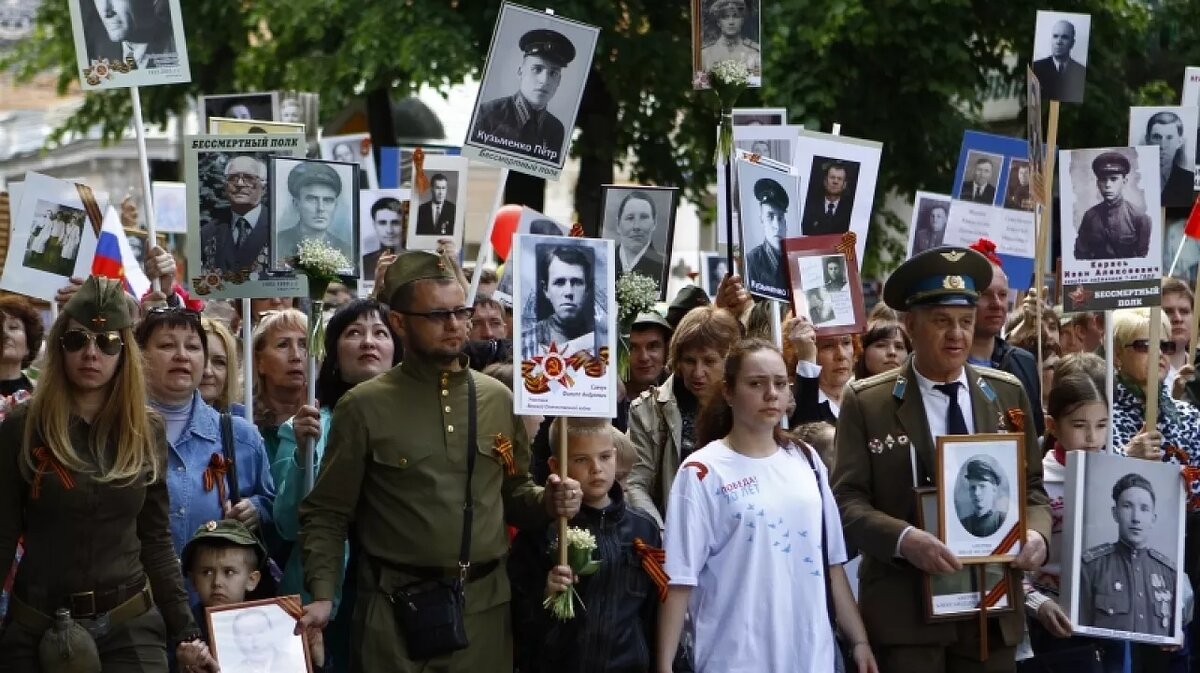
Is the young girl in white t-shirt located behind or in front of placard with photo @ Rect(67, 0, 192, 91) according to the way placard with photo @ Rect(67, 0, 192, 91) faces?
in front

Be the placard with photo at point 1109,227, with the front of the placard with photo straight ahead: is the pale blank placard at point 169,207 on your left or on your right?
on your right

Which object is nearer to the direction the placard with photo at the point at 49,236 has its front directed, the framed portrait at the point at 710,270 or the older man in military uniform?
the older man in military uniform
